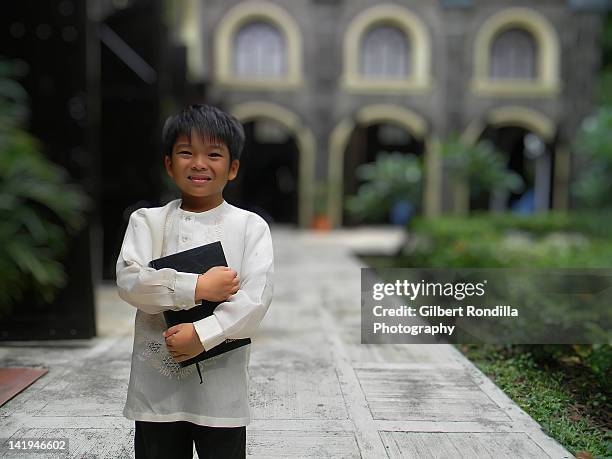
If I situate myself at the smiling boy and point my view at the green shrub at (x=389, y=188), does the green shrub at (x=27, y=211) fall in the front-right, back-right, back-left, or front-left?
front-left

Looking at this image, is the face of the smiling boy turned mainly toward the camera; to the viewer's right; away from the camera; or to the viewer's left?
toward the camera

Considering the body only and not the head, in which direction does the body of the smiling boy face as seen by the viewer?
toward the camera

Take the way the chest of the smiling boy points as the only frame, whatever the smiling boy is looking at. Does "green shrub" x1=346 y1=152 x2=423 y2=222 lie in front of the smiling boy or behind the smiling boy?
behind

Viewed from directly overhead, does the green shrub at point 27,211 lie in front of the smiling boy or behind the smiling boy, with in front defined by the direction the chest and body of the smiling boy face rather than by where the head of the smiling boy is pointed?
behind
